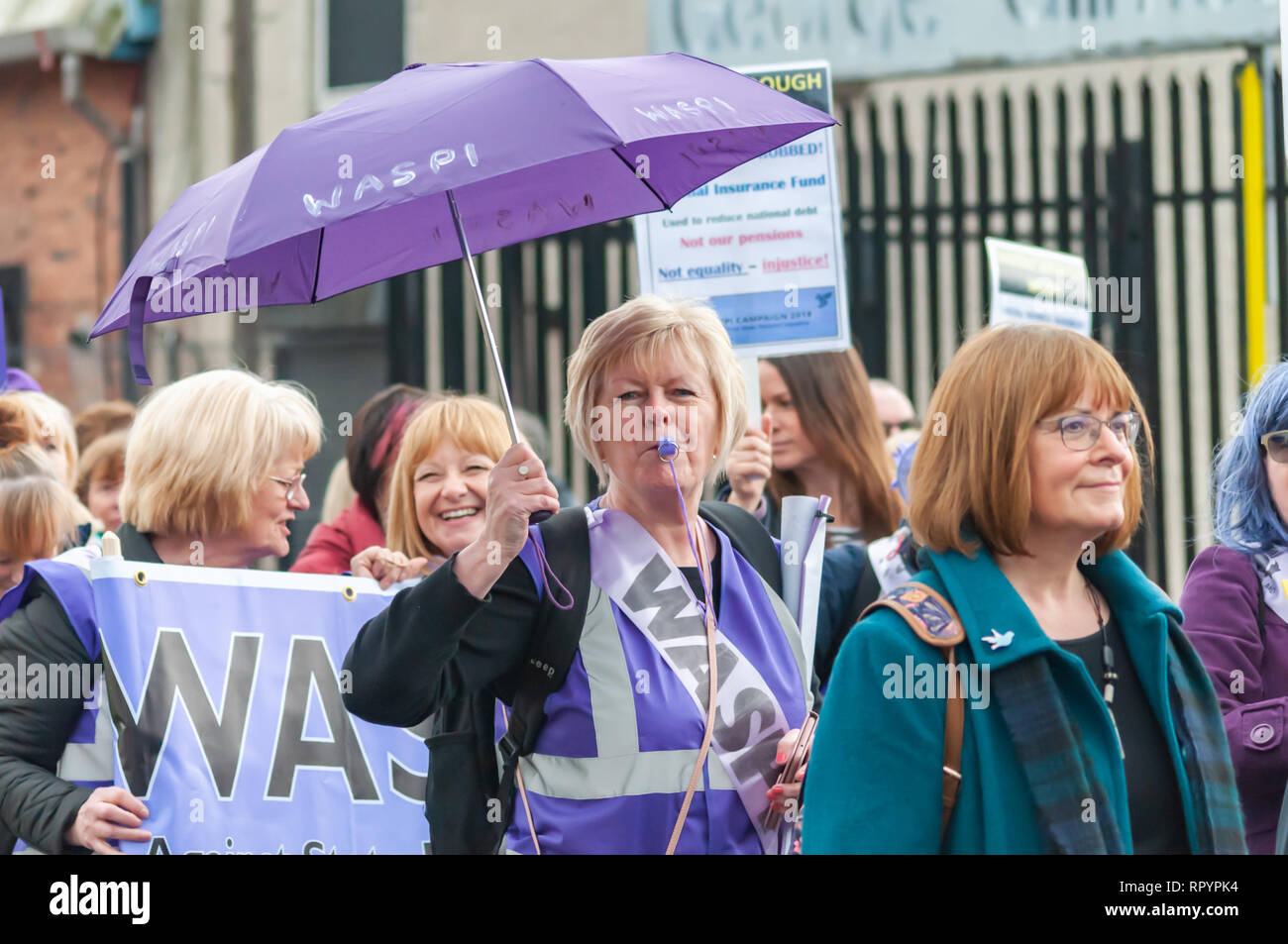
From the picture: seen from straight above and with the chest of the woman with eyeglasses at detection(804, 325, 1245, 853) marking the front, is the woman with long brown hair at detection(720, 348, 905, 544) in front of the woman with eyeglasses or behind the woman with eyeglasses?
behind

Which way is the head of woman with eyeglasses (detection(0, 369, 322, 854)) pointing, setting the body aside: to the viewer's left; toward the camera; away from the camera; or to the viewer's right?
to the viewer's right

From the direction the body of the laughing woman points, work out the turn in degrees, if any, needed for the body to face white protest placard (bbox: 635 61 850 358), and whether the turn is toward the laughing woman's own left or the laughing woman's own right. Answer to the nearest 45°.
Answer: approximately 135° to the laughing woman's own left

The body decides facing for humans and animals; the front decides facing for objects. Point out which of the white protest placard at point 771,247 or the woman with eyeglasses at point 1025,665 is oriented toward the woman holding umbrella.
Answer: the white protest placard

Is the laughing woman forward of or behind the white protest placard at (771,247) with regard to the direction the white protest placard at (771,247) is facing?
forward

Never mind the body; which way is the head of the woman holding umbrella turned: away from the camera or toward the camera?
toward the camera

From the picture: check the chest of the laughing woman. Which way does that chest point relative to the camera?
toward the camera

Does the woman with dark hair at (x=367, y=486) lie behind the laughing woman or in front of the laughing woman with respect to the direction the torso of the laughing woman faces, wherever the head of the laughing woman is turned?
behind

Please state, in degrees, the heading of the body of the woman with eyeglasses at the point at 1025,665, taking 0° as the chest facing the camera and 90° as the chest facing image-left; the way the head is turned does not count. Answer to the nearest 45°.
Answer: approximately 315°

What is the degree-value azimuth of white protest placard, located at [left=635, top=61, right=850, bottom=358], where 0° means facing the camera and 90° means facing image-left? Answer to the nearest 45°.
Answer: approximately 0°

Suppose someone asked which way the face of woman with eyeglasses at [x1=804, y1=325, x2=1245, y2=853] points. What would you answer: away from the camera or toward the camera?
toward the camera

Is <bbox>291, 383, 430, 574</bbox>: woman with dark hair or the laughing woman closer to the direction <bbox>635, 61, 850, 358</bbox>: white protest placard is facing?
the laughing woman

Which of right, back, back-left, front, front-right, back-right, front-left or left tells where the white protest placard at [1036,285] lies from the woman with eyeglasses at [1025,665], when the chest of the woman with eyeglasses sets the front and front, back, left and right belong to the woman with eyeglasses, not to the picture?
back-left
